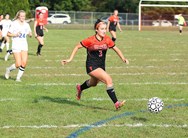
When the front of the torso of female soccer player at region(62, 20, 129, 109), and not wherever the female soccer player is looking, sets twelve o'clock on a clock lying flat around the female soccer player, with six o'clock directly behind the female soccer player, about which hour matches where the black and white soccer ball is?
The black and white soccer ball is roughly at 12 o'clock from the female soccer player.

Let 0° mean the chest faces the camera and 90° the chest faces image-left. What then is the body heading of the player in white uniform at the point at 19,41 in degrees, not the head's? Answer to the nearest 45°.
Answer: approximately 315°

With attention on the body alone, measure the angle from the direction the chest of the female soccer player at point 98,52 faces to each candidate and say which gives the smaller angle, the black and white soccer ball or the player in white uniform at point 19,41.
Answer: the black and white soccer ball

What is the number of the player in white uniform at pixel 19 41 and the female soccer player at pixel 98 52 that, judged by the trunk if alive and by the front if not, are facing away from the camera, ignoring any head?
0

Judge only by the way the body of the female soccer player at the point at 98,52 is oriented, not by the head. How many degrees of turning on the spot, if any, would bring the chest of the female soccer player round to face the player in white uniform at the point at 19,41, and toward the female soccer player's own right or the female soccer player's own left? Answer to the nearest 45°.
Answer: approximately 180°

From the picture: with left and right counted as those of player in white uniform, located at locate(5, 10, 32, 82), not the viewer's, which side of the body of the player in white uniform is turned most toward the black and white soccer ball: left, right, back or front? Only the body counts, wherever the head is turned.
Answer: front

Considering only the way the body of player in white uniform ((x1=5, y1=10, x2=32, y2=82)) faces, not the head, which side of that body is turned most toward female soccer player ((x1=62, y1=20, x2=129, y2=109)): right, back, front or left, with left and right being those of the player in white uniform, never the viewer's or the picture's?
front

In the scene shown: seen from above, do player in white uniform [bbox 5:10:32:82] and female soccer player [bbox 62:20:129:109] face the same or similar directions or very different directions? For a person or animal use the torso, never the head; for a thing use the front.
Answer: same or similar directions
